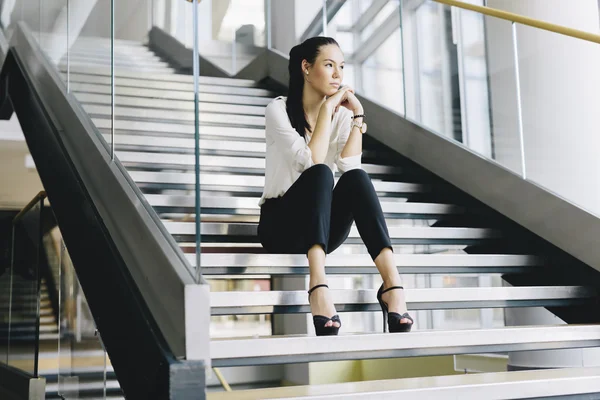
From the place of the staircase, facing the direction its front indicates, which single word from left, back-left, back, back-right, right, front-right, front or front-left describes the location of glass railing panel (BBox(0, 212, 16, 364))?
back-right

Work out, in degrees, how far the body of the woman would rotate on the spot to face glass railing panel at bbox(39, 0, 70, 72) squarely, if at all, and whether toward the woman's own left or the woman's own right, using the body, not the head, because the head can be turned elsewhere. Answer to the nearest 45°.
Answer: approximately 180°

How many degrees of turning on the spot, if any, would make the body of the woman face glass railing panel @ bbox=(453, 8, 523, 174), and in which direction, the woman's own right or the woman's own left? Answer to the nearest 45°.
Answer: approximately 90° to the woman's own left

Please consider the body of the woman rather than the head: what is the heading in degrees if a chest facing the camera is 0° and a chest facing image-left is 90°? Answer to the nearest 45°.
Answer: approximately 315°

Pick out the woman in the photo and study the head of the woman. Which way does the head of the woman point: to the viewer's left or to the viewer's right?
to the viewer's right

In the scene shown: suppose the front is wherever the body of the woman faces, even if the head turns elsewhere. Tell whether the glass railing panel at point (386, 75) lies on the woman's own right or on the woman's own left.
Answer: on the woman's own left

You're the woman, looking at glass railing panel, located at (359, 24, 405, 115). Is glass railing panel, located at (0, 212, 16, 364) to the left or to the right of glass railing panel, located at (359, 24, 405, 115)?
left

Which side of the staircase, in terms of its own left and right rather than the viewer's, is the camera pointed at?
front
